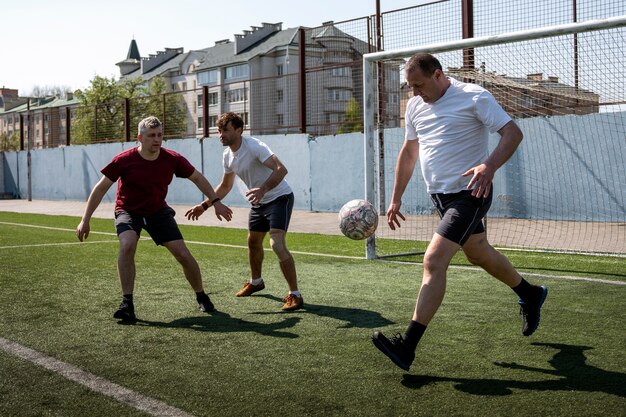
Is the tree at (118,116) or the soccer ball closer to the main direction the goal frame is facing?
the soccer ball

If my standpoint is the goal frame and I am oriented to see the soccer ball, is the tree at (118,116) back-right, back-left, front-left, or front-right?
back-right

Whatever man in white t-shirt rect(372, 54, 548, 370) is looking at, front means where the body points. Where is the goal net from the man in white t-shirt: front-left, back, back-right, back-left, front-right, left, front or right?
back-right

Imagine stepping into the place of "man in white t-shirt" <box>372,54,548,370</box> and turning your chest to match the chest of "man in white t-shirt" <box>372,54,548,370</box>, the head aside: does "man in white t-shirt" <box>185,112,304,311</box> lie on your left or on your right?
on your right

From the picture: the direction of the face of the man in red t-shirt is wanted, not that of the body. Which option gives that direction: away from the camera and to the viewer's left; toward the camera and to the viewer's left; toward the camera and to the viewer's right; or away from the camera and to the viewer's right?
toward the camera and to the viewer's right

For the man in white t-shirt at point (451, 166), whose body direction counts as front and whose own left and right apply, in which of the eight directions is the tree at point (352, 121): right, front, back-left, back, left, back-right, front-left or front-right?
back-right

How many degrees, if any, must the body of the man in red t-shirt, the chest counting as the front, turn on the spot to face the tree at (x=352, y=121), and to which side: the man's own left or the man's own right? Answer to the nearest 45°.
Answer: approximately 180°

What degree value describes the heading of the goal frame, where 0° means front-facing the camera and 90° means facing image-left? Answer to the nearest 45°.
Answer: approximately 45°

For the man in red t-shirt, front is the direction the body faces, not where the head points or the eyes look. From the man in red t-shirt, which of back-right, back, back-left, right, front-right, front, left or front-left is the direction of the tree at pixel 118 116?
back

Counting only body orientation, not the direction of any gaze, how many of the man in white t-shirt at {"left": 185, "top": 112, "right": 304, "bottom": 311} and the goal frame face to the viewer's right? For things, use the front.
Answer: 0

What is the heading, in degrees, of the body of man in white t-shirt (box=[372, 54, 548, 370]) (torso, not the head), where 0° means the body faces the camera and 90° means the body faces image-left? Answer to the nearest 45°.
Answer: approximately 45°

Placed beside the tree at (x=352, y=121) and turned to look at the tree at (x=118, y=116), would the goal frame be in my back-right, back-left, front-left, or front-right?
back-left

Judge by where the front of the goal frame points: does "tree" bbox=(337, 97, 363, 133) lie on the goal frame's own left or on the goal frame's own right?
on the goal frame's own right
